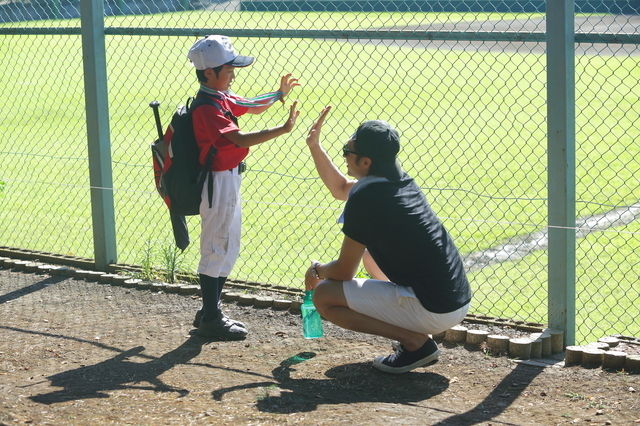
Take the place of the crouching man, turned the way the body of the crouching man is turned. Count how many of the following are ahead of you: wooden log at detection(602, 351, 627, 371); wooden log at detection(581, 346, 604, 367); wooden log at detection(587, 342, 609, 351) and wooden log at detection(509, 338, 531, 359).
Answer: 0

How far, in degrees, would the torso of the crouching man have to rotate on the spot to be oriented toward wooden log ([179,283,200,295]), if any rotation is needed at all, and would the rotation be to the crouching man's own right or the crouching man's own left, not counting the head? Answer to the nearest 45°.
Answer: approximately 45° to the crouching man's own right

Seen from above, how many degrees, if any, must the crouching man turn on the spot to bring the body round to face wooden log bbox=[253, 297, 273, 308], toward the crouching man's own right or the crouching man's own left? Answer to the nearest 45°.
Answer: approximately 45° to the crouching man's own right

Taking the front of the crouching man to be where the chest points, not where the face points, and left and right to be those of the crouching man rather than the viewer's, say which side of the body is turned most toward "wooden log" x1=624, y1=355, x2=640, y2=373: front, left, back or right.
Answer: back

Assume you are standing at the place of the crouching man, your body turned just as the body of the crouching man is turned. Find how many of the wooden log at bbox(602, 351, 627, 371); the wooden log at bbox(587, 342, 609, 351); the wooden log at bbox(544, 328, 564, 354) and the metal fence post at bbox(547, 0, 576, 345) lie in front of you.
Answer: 0

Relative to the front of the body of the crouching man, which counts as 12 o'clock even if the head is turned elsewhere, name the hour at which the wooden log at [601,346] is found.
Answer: The wooden log is roughly at 5 o'clock from the crouching man.

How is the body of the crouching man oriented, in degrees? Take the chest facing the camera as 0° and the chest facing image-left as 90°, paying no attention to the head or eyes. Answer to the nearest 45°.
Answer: approximately 90°

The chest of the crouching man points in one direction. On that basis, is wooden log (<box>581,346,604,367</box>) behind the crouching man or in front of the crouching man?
behind

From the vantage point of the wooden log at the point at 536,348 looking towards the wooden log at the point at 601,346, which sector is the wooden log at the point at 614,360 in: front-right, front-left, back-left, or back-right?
front-right

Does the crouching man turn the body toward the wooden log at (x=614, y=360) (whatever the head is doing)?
no

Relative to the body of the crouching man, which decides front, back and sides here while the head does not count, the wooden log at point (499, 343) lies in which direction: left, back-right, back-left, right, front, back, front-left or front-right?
back-right

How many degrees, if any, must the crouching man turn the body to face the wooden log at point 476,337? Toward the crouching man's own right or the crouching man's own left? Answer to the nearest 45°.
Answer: approximately 135° to the crouching man's own right

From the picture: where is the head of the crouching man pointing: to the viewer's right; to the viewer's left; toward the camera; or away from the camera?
to the viewer's left
